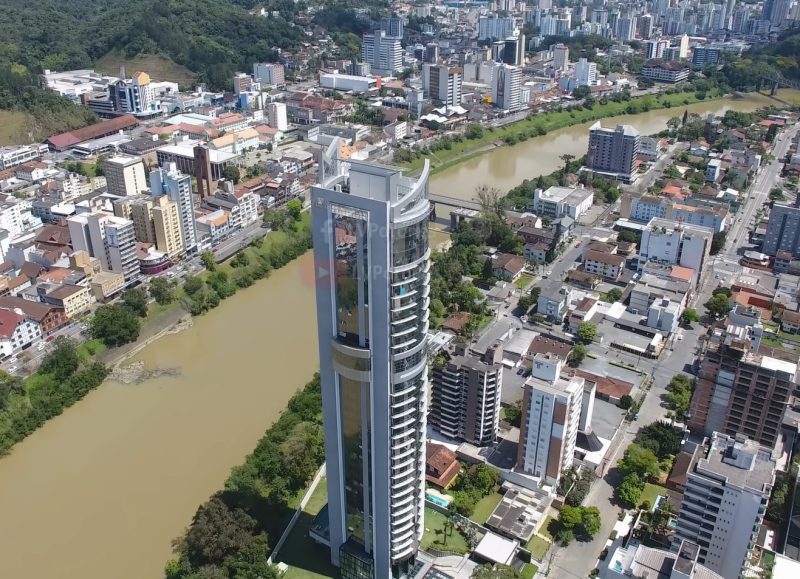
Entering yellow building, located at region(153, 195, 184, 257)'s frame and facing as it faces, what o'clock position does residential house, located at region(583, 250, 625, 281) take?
The residential house is roughly at 11 o'clock from the yellow building.

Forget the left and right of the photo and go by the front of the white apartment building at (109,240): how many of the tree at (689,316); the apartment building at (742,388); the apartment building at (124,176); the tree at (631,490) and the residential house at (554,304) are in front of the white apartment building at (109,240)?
4

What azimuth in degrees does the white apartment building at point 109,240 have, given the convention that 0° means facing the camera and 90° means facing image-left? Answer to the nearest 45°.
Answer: approximately 315°

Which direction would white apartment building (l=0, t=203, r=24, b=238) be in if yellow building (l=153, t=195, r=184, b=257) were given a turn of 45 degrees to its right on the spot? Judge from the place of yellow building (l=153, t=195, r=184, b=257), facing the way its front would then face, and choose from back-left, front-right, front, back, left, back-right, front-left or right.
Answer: back-right

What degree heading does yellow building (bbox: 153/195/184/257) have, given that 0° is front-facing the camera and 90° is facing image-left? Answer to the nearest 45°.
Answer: approximately 315°

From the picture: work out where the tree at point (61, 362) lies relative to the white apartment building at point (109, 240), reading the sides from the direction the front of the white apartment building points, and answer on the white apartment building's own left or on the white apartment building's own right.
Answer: on the white apartment building's own right

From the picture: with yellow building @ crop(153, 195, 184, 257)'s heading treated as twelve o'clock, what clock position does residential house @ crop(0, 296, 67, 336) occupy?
The residential house is roughly at 3 o'clock from the yellow building.

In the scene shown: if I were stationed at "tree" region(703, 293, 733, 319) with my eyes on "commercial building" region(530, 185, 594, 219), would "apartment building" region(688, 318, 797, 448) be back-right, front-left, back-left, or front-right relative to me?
back-left

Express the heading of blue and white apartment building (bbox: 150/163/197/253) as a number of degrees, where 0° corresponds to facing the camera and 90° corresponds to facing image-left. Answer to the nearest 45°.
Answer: approximately 315°

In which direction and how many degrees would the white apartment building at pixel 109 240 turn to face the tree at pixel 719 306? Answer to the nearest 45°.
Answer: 0° — it already faces it
